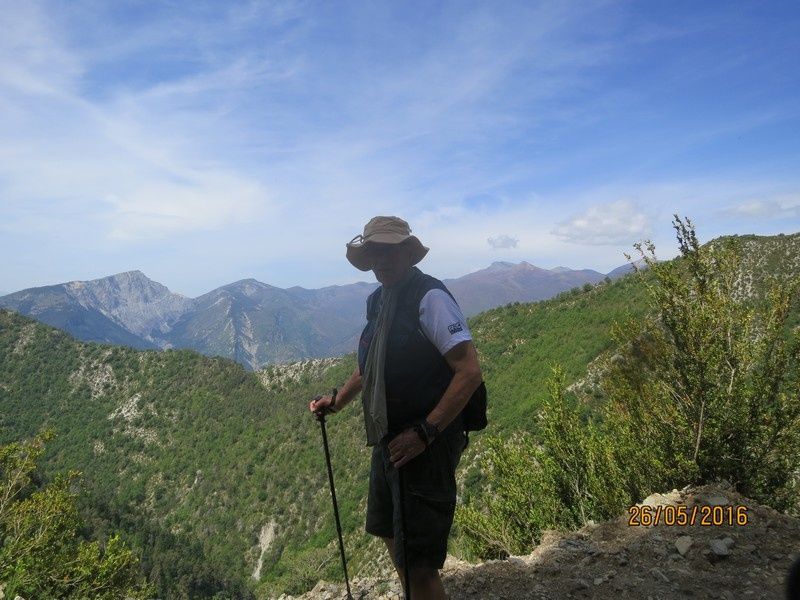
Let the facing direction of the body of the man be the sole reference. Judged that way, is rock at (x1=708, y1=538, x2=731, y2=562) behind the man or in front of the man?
behind

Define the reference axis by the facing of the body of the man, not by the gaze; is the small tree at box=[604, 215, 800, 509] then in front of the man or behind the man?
behind

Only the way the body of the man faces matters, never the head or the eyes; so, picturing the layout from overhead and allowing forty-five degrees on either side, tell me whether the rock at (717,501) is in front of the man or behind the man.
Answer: behind

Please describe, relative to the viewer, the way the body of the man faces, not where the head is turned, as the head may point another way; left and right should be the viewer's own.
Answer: facing the viewer and to the left of the viewer

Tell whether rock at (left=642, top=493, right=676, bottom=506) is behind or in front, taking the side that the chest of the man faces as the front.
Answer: behind

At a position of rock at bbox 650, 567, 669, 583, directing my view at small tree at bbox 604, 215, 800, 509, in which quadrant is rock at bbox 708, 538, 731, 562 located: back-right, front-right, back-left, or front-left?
front-right

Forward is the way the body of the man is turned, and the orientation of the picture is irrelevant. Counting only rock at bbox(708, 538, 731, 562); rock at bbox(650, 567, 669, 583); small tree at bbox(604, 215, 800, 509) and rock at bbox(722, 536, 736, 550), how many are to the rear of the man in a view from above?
4

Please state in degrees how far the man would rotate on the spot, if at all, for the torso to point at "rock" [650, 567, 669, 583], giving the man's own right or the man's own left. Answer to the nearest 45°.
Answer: approximately 180°

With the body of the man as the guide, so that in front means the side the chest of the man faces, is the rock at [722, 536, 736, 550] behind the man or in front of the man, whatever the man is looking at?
behind
